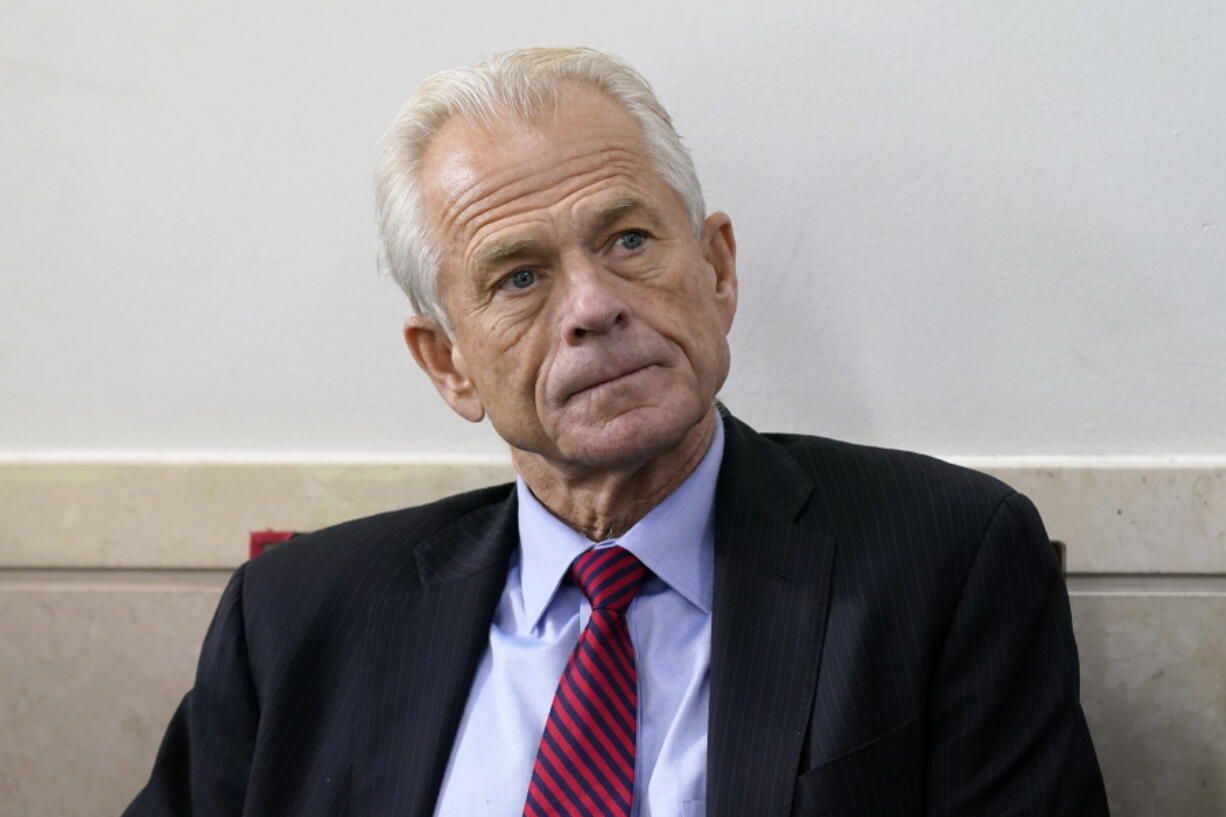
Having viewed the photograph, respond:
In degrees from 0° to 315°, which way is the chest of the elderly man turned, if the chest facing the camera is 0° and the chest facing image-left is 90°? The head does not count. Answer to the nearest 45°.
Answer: approximately 0°

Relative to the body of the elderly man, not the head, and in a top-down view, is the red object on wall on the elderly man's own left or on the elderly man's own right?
on the elderly man's own right
